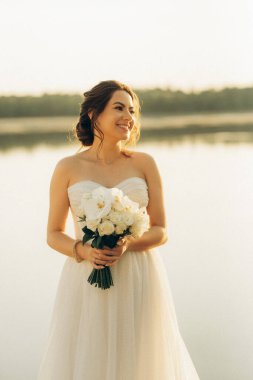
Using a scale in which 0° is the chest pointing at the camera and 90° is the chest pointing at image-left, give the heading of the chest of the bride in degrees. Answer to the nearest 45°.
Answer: approximately 0°

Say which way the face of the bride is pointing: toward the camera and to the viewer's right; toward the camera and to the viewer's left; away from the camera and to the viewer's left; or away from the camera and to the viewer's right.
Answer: toward the camera and to the viewer's right
